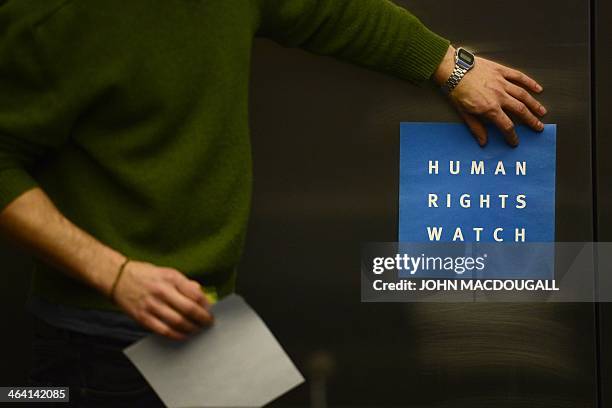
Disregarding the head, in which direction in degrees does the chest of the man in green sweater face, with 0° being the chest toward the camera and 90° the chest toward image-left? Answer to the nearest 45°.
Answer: approximately 315°
